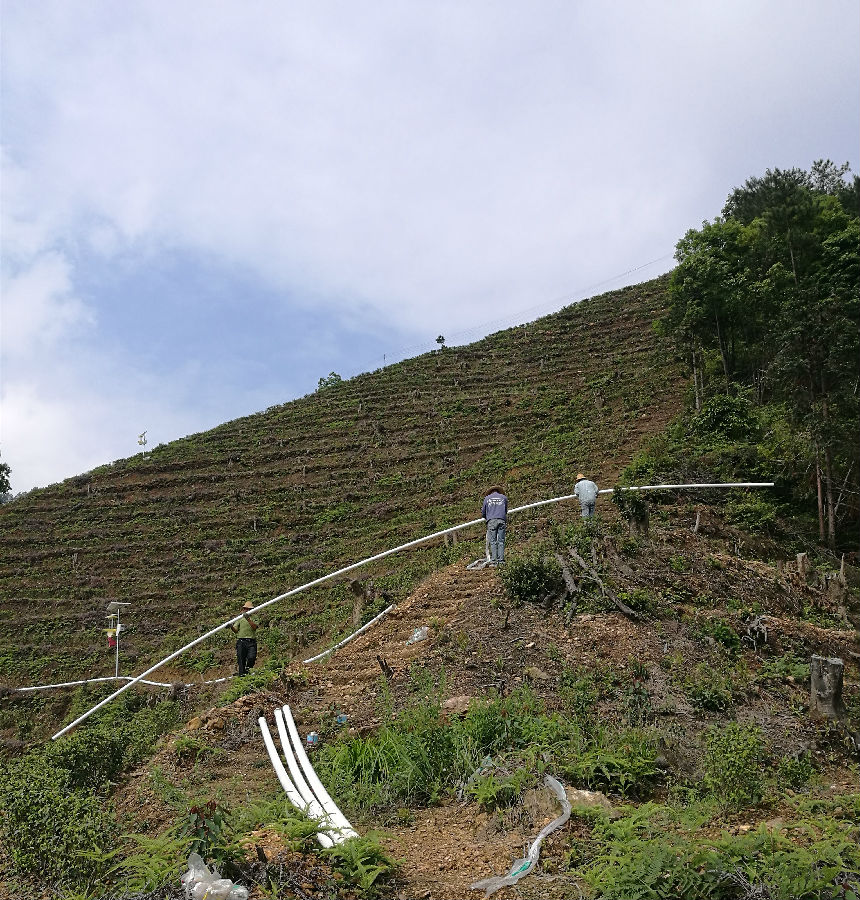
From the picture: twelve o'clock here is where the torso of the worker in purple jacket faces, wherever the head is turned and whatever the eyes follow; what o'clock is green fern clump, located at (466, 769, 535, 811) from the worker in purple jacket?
The green fern clump is roughly at 6 o'clock from the worker in purple jacket.

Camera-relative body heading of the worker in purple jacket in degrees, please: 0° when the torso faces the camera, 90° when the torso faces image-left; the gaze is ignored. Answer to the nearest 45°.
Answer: approximately 180°

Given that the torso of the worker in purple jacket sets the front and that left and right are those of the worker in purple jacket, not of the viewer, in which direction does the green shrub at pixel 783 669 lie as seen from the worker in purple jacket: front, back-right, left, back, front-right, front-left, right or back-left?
back-right

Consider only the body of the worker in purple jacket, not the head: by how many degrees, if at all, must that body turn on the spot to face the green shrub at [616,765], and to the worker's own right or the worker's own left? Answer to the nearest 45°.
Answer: approximately 180°

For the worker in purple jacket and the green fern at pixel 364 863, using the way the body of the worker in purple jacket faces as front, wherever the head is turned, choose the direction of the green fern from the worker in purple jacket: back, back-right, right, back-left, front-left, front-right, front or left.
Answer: back

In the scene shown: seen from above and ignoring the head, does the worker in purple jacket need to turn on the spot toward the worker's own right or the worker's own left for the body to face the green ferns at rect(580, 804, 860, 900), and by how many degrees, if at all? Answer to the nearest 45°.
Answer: approximately 180°

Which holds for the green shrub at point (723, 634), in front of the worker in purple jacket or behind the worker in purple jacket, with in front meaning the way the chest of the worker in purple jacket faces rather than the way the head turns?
behind

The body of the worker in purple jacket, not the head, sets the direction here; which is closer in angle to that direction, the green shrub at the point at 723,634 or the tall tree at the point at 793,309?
the tall tree

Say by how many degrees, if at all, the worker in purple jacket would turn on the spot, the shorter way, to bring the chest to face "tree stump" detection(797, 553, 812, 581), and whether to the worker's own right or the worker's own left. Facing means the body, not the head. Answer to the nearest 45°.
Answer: approximately 90° to the worker's own right

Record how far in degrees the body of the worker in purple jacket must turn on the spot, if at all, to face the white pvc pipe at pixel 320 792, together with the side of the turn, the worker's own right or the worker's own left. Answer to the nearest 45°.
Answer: approximately 180°

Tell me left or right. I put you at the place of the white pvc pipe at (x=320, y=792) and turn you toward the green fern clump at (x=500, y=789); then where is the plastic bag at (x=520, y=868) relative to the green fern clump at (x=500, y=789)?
right
